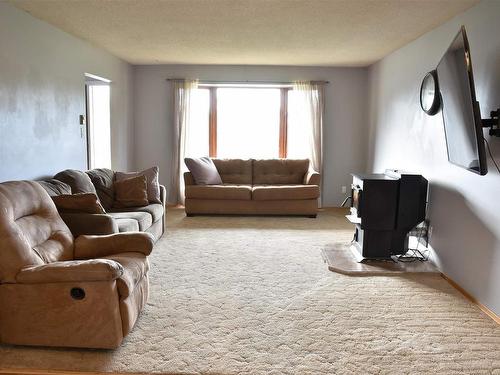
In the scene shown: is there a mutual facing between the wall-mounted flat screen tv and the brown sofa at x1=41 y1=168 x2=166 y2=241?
yes

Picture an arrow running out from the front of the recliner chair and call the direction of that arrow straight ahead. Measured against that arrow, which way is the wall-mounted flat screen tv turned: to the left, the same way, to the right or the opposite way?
the opposite way

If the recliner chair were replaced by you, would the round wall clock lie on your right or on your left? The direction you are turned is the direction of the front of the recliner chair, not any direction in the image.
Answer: on your left

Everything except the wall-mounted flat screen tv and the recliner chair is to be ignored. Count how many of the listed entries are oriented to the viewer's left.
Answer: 1

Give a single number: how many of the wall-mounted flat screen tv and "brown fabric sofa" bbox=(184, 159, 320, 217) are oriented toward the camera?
1

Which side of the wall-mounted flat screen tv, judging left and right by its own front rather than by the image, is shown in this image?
left

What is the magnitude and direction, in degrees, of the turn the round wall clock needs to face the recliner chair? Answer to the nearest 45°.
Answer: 0° — it already faces it

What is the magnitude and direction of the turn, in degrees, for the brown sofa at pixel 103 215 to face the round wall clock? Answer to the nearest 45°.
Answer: approximately 45° to its left

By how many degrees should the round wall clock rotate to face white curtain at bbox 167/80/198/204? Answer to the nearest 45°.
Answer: approximately 90° to its right

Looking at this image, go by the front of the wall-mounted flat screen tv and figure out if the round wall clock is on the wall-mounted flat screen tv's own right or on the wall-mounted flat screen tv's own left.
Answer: on the wall-mounted flat screen tv's own right

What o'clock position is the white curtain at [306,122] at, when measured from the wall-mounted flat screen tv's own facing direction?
The white curtain is roughly at 2 o'clock from the wall-mounted flat screen tv.

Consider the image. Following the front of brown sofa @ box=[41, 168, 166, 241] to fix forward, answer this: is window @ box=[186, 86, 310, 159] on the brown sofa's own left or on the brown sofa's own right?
on the brown sofa's own left

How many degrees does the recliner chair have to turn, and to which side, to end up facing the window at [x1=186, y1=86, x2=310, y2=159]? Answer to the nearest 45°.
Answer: approximately 90° to its left
